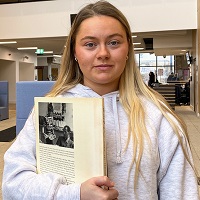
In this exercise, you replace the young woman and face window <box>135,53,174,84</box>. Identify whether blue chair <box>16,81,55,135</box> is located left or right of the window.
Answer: left

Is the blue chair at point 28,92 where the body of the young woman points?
no

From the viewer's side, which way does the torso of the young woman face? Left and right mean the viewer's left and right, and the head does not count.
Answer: facing the viewer

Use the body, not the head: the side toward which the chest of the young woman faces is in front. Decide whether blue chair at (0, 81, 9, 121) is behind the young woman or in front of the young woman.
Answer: behind

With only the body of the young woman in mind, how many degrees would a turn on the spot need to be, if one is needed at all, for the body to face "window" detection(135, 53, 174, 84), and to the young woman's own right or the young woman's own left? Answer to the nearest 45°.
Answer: approximately 180°

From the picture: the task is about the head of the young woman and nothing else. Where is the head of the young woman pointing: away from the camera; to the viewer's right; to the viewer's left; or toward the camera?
toward the camera
